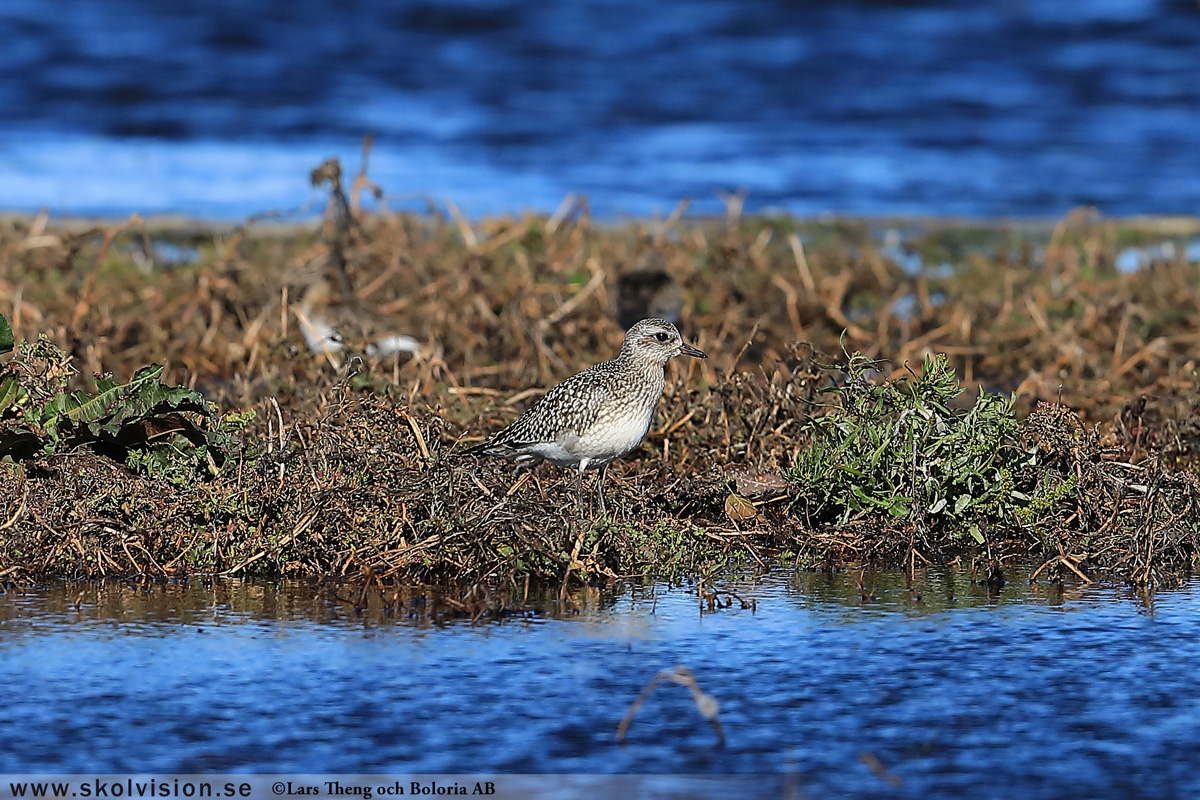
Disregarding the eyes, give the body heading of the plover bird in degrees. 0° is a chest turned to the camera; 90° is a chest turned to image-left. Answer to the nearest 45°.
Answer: approximately 270°
